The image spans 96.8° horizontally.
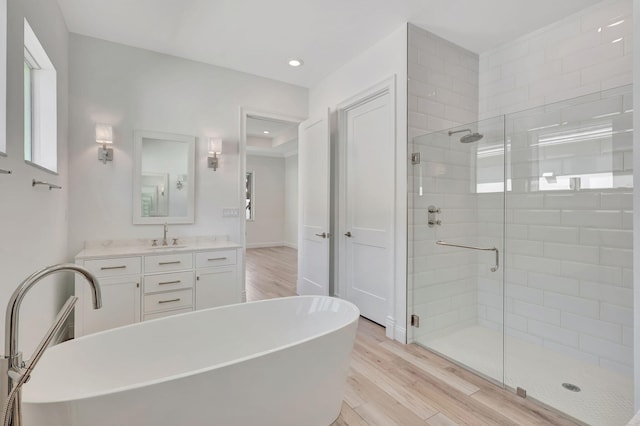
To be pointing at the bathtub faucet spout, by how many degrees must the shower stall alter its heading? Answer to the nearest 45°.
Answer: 0° — it already faces it

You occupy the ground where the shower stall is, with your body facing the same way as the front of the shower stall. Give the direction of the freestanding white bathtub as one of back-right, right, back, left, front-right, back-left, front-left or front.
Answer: front

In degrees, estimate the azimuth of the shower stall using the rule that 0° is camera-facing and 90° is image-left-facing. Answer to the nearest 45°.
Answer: approximately 45°

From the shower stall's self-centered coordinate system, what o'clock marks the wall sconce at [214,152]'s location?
The wall sconce is roughly at 1 o'clock from the shower stall.

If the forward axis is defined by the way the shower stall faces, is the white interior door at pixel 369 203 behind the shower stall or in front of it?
in front

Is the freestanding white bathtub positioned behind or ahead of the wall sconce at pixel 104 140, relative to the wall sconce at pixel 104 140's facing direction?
ahead

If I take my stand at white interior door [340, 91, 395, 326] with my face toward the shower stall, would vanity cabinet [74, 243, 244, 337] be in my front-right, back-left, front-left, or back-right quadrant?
back-right

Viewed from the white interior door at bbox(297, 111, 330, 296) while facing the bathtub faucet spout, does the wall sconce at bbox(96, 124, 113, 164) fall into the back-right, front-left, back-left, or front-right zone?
front-right

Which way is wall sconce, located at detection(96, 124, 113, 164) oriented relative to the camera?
toward the camera

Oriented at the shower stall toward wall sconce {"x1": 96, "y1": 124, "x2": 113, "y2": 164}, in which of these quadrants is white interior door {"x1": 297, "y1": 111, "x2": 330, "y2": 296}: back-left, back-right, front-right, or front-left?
front-right

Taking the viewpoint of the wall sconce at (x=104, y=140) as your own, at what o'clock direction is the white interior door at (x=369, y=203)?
The white interior door is roughly at 10 o'clock from the wall sconce.

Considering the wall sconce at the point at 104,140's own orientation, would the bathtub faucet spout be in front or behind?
in front

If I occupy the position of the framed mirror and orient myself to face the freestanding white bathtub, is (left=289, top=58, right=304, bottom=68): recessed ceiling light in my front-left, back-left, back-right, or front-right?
front-left

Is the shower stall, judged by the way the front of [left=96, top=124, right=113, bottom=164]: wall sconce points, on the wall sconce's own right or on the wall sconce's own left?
on the wall sconce's own left

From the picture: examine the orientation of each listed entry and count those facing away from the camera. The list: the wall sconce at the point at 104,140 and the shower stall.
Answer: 0
